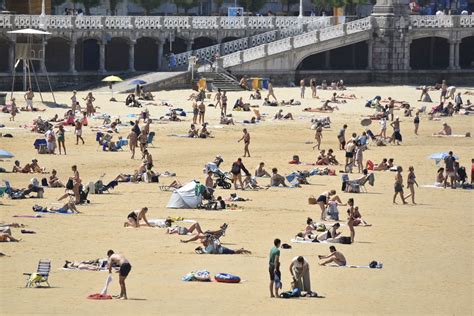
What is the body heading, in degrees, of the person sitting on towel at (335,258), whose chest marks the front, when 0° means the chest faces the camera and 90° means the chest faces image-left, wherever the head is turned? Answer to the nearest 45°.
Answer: approximately 90°

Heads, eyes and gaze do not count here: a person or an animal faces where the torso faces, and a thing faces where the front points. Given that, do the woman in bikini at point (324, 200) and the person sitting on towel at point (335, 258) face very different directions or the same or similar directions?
very different directions

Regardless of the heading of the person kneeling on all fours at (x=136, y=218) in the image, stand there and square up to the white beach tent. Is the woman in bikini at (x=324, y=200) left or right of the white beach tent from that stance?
right

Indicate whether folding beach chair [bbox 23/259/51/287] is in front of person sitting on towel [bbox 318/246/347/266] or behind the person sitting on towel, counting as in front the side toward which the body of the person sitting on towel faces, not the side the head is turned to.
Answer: in front
